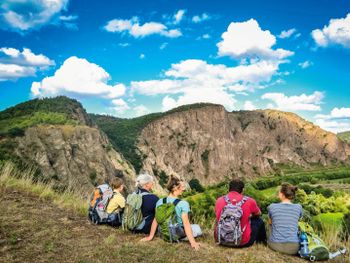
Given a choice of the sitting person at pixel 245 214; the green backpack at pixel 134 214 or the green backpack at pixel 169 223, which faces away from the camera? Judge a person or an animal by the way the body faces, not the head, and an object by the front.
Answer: the sitting person

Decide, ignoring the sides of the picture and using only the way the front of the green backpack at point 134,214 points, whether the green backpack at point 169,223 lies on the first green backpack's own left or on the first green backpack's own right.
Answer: on the first green backpack's own left

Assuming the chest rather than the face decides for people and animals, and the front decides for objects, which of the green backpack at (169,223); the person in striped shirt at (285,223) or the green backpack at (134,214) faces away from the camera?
the person in striped shirt

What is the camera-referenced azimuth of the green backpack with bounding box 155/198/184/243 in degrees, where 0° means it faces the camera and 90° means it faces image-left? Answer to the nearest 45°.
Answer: approximately 45°

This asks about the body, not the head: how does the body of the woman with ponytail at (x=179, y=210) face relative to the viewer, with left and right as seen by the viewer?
facing away from the viewer and to the right of the viewer

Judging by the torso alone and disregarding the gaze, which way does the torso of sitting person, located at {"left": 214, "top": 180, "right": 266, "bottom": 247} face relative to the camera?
away from the camera

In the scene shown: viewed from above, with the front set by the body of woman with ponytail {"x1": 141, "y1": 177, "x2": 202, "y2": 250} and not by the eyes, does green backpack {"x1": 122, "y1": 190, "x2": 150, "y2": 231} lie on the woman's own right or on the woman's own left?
on the woman's own left

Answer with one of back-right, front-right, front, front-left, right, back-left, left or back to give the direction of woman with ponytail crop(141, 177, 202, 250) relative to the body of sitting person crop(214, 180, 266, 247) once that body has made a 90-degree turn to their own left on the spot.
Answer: front

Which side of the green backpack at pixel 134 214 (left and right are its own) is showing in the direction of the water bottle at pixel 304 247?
left

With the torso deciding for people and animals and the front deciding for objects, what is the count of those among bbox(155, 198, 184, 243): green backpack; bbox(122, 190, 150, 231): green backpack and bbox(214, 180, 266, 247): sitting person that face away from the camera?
1

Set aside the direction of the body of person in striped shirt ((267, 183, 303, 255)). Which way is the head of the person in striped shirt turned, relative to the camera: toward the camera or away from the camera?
away from the camera

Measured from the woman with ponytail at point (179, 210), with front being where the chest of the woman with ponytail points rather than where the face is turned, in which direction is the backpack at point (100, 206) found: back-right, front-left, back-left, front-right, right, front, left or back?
left

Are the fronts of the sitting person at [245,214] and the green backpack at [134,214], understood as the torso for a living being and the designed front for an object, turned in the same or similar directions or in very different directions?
very different directions

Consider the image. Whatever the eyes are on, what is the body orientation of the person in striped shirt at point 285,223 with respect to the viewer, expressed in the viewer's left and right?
facing away from the viewer
